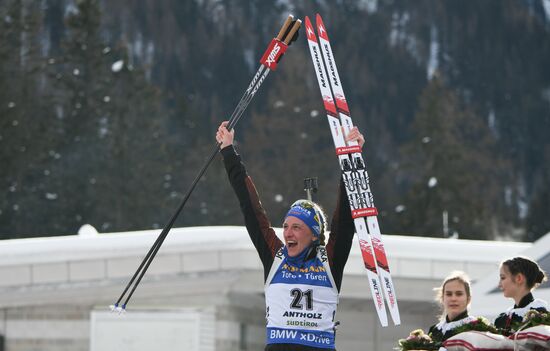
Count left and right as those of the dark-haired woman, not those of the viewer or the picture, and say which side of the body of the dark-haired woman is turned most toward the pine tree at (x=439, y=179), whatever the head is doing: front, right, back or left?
right

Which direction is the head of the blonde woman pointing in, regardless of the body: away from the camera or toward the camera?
toward the camera
